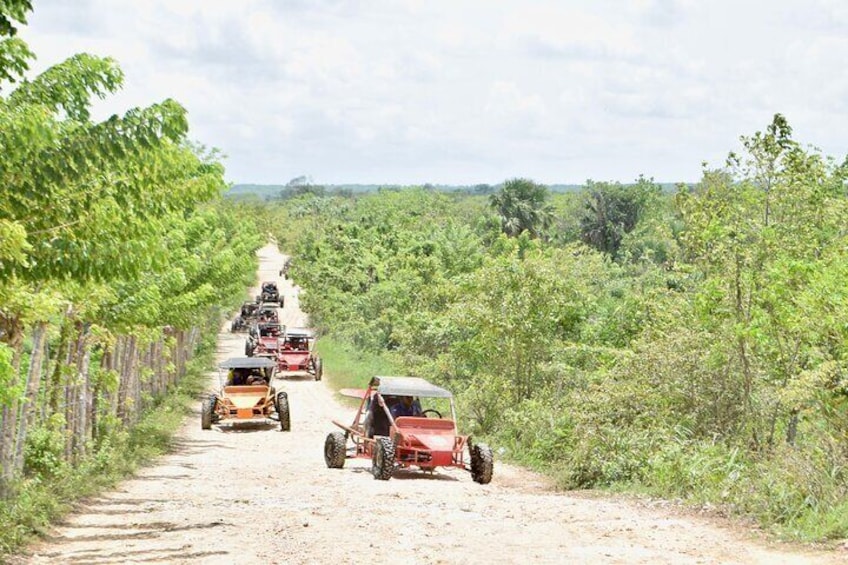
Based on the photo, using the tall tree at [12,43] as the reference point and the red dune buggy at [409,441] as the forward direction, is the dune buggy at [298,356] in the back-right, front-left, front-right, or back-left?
front-left

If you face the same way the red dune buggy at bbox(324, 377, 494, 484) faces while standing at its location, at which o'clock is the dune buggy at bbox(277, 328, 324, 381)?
The dune buggy is roughly at 7 o'clock from the red dune buggy.

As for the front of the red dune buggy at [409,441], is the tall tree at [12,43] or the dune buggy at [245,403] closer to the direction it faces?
the tall tree

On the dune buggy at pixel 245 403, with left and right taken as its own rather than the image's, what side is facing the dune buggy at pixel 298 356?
back

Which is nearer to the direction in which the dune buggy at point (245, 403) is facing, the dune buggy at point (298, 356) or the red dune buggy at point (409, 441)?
the red dune buggy

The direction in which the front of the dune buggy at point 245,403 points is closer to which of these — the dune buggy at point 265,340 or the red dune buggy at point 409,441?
the red dune buggy

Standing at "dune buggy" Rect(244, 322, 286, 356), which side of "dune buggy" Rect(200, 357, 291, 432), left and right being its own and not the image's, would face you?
back

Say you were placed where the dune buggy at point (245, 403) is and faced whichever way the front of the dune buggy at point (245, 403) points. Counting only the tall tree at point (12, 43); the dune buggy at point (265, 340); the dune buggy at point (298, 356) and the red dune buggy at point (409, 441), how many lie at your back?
2

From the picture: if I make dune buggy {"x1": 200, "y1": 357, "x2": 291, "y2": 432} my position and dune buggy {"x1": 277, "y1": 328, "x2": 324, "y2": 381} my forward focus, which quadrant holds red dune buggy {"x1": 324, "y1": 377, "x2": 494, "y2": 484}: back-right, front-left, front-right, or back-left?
back-right

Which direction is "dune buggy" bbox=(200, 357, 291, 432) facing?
toward the camera

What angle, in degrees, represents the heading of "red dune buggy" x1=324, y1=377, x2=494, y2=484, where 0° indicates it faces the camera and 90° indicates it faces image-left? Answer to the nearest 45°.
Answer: approximately 315°

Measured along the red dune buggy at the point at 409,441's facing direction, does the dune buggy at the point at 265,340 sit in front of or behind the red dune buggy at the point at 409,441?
behind

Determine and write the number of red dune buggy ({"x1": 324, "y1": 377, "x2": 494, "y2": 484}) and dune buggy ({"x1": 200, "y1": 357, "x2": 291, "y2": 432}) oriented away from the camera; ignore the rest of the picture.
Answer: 0

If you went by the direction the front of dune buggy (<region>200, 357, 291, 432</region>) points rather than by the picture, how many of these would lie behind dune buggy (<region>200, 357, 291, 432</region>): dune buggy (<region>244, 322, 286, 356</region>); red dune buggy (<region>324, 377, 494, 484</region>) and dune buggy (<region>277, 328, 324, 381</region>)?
2

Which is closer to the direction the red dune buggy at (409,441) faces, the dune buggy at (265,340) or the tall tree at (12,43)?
the tall tree

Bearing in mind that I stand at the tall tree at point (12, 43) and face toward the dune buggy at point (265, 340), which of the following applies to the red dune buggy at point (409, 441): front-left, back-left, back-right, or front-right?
front-right
